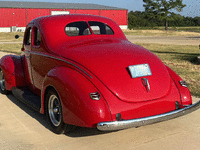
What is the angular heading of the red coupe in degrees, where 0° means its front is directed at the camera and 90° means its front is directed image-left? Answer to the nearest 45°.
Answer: approximately 135°
